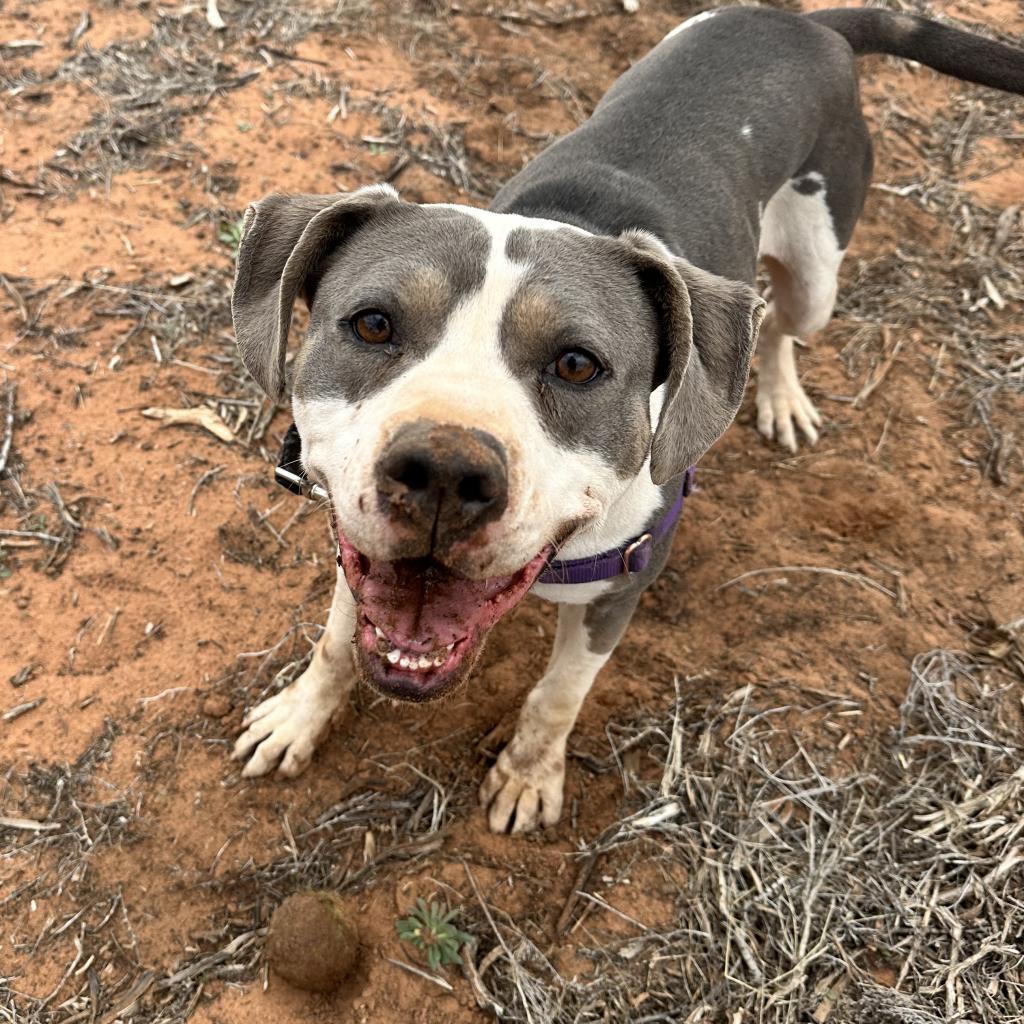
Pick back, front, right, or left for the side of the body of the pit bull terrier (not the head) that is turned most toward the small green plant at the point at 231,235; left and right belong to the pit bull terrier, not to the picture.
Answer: right

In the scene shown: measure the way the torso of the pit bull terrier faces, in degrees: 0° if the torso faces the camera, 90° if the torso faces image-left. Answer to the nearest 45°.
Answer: approximately 45°
